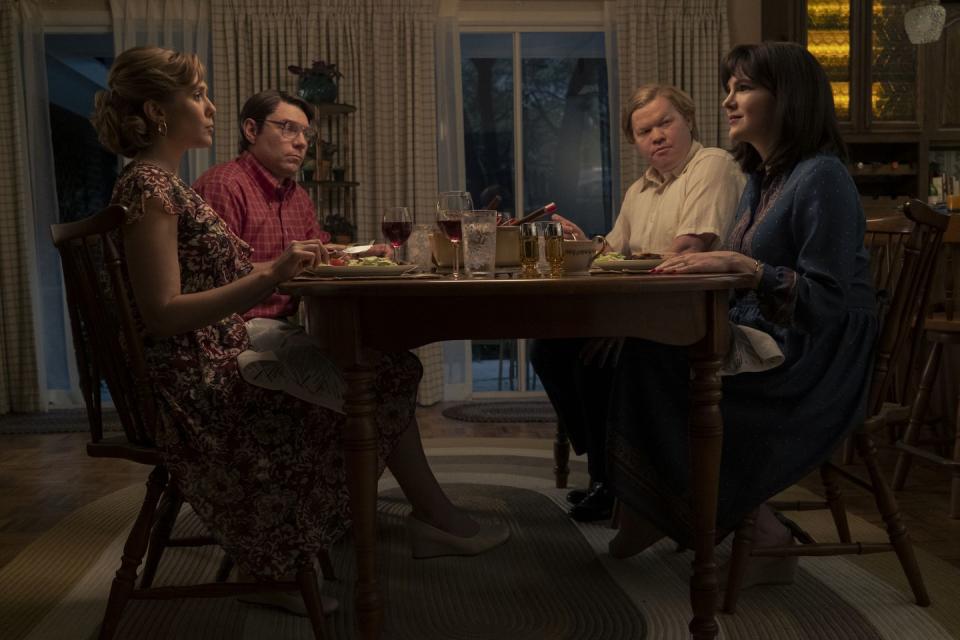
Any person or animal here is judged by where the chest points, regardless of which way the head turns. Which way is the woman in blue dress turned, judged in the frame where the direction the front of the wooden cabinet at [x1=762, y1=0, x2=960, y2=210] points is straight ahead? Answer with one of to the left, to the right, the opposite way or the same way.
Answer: to the right

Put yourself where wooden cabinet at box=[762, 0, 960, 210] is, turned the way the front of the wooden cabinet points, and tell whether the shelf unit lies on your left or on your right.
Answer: on your right

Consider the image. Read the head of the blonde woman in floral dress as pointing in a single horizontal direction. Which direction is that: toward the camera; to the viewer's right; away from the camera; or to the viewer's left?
to the viewer's right

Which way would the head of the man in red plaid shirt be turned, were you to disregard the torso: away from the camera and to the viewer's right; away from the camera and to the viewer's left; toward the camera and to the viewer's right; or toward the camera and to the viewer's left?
toward the camera and to the viewer's right

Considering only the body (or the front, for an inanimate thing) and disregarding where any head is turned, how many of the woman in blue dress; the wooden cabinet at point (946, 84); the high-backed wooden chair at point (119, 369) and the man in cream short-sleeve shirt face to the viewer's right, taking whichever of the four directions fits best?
1

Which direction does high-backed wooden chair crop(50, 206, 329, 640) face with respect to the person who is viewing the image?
facing to the right of the viewer

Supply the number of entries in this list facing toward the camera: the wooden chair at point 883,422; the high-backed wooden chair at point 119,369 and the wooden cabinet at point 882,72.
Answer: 1

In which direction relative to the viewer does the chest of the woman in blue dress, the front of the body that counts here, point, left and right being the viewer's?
facing to the left of the viewer

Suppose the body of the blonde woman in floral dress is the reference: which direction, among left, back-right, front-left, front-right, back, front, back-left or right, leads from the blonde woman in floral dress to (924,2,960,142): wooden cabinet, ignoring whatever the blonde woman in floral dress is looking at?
front-left

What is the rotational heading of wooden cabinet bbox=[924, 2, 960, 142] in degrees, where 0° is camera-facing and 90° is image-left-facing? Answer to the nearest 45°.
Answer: approximately 0°

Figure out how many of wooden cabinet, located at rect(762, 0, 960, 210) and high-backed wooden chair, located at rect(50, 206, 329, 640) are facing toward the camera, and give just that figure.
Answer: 1

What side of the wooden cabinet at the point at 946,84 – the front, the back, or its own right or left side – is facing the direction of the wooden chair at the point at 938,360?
front

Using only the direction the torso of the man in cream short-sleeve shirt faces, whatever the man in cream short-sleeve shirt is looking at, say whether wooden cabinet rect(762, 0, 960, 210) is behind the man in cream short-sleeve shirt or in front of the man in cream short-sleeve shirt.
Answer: behind
